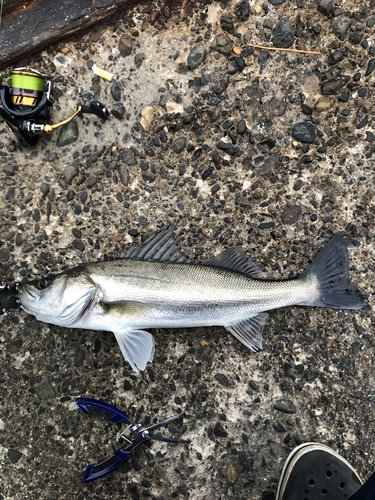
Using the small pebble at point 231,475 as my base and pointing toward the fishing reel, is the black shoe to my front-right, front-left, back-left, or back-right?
back-right

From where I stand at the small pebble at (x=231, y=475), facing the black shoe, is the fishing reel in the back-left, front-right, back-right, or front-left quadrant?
back-left

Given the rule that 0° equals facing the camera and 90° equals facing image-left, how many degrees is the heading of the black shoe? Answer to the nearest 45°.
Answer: approximately 180°
